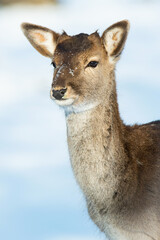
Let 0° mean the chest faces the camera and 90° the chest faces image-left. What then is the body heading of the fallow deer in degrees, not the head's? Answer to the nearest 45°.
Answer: approximately 45°
